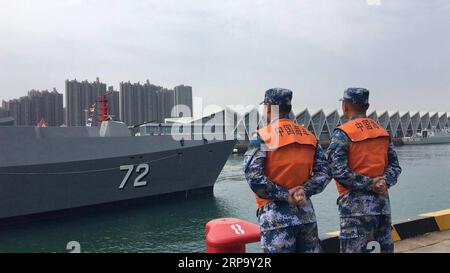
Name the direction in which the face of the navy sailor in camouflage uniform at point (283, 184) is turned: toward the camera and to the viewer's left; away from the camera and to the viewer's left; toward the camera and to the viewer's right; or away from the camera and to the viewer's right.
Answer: away from the camera and to the viewer's left

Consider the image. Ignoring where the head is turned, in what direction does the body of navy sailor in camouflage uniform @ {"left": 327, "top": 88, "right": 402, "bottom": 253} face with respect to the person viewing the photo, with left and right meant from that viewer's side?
facing away from the viewer and to the left of the viewer

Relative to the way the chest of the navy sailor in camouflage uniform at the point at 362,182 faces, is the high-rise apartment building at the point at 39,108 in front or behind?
in front

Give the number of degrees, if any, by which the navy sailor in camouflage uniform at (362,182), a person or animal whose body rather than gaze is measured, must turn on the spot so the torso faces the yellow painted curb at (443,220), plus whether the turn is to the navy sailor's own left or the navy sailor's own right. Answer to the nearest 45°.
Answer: approximately 45° to the navy sailor's own right

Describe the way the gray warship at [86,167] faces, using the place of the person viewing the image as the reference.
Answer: facing away from the viewer and to the right of the viewer

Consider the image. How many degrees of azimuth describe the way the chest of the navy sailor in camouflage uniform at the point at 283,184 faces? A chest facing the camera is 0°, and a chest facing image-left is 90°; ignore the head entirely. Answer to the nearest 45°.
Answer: approximately 135°

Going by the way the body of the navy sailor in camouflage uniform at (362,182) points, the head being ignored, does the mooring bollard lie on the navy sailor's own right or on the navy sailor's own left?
on the navy sailor's own left

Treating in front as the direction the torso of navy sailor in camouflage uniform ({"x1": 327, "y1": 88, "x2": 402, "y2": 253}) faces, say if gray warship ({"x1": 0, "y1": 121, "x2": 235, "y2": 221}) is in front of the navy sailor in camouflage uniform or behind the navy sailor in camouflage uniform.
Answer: in front

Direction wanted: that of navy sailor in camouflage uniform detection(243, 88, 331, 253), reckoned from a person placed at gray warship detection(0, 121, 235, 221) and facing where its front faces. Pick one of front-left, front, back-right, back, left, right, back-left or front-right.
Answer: back-right
